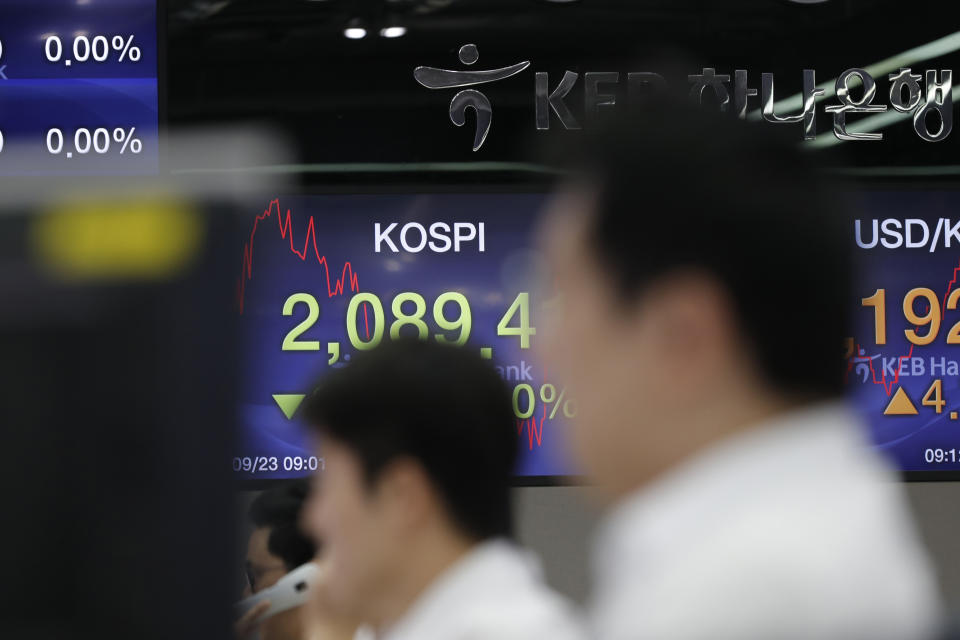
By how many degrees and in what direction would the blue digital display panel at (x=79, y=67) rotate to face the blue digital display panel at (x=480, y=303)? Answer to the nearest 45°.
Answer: approximately 90° to its left

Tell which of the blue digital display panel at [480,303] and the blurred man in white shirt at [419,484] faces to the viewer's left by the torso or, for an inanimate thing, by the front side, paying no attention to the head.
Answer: the blurred man in white shirt

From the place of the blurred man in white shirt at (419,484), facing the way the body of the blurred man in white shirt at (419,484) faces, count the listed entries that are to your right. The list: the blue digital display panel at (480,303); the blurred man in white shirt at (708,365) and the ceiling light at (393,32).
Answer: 2

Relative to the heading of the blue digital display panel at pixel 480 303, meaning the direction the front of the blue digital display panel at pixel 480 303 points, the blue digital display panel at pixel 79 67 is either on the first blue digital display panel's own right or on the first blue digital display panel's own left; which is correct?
on the first blue digital display panel's own right

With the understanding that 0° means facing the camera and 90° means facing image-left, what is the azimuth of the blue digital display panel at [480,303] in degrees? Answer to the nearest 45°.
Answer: approximately 0°

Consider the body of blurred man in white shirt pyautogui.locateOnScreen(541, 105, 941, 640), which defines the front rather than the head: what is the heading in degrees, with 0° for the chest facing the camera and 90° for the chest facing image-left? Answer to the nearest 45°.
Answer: approximately 90°

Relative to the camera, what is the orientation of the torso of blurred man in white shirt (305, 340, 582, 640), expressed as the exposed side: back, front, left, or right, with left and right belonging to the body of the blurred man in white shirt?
left

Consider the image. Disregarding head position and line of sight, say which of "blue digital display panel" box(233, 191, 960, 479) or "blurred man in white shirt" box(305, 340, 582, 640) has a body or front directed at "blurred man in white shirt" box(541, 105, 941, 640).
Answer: the blue digital display panel

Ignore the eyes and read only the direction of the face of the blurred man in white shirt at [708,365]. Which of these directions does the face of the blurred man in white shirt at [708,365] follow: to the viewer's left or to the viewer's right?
to the viewer's left
